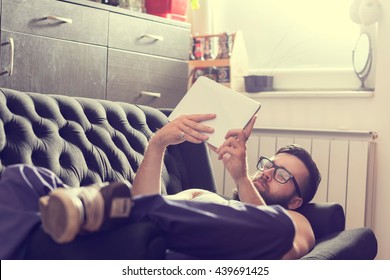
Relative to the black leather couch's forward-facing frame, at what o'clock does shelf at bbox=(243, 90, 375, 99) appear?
The shelf is roughly at 9 o'clock from the black leather couch.

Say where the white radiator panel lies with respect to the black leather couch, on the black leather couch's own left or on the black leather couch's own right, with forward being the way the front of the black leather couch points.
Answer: on the black leather couch's own left

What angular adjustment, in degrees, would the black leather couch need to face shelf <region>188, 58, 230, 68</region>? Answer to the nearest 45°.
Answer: approximately 135° to its left

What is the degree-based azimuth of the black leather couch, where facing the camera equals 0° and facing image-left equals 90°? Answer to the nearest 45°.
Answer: approximately 315°

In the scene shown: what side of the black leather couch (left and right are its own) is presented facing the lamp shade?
left

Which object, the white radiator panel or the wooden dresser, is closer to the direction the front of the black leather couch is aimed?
the white radiator panel

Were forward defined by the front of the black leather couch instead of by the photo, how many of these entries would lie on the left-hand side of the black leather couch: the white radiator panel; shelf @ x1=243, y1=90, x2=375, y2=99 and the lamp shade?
3
